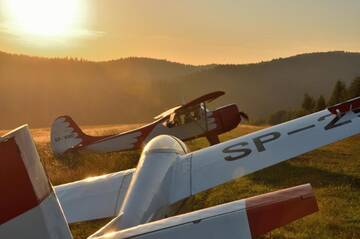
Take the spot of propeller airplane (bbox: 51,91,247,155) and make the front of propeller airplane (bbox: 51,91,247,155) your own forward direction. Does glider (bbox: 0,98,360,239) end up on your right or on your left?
on your right

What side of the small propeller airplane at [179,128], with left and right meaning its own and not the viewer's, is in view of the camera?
right
